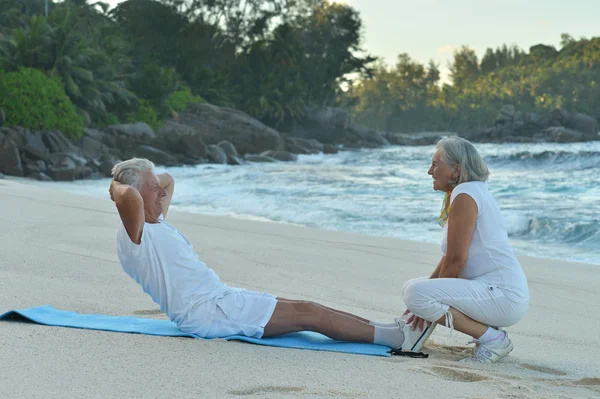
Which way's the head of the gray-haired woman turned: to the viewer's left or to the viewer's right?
to the viewer's left

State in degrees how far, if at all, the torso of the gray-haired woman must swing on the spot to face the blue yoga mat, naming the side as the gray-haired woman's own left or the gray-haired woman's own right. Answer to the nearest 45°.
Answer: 0° — they already face it

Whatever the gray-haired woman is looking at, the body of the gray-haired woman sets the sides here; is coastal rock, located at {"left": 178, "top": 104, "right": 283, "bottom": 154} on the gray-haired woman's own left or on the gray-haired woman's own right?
on the gray-haired woman's own right

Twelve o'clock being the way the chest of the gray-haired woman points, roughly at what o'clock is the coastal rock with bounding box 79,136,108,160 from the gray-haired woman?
The coastal rock is roughly at 2 o'clock from the gray-haired woman.

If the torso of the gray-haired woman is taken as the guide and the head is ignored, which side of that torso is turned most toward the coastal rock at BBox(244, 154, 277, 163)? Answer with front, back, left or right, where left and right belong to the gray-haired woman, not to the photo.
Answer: right

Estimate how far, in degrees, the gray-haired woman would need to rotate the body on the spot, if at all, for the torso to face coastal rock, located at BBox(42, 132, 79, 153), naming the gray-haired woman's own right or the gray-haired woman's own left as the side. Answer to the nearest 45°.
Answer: approximately 45° to the gray-haired woman's own right

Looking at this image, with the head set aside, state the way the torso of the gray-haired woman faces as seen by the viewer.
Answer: to the viewer's left

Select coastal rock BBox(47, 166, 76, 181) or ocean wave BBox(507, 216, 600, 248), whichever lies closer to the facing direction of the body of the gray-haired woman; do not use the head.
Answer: the coastal rock

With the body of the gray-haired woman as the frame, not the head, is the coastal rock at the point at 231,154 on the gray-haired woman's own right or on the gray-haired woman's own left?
on the gray-haired woman's own right
